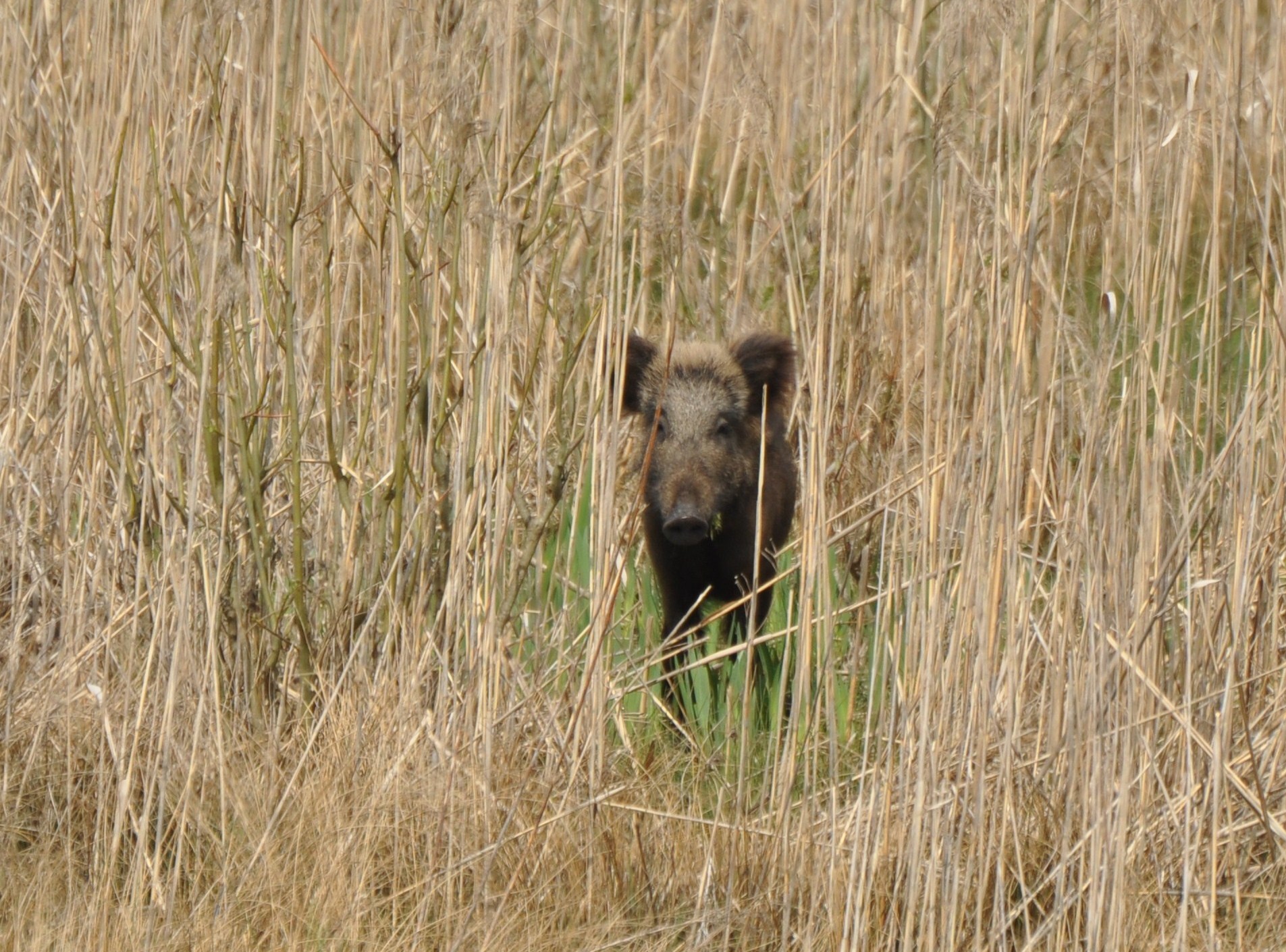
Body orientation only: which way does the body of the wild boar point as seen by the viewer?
toward the camera
